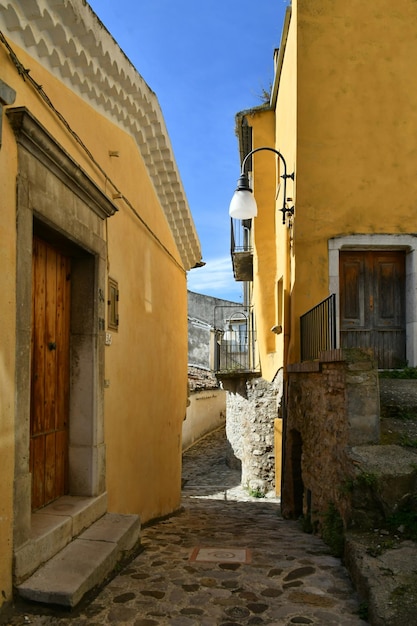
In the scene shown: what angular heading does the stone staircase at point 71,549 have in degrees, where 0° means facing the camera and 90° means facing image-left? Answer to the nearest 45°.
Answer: approximately 315°

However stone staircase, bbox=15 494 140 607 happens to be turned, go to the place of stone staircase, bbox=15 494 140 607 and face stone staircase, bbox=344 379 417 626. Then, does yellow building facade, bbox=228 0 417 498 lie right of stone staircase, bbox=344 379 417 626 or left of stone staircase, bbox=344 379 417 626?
left

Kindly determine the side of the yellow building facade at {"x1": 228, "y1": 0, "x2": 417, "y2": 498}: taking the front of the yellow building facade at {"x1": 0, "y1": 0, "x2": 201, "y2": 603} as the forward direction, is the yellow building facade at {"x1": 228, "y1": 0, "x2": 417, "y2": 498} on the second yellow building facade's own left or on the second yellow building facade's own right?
on the second yellow building facade's own left

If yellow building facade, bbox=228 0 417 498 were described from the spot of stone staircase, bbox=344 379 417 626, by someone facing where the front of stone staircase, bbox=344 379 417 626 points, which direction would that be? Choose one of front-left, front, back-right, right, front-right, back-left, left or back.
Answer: back
